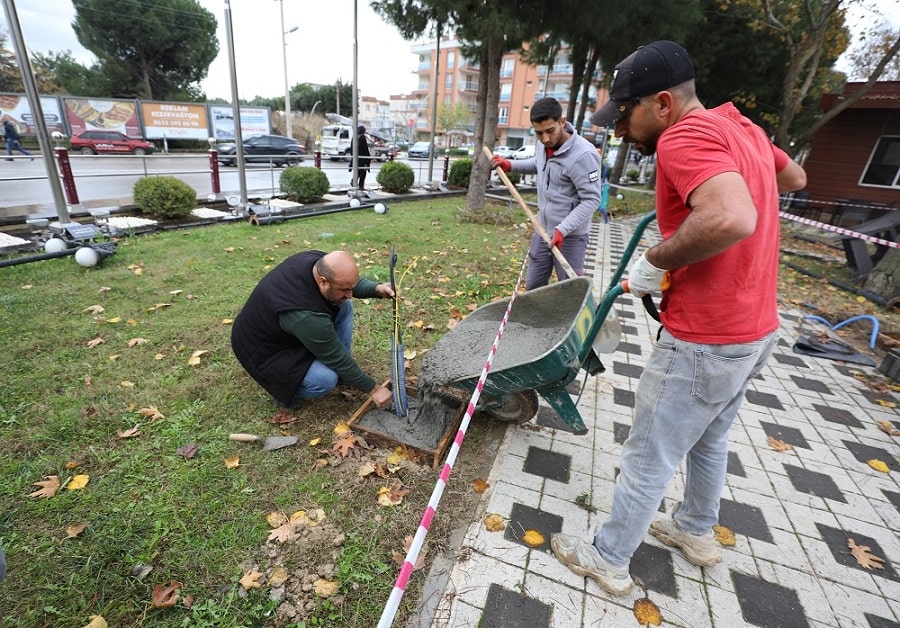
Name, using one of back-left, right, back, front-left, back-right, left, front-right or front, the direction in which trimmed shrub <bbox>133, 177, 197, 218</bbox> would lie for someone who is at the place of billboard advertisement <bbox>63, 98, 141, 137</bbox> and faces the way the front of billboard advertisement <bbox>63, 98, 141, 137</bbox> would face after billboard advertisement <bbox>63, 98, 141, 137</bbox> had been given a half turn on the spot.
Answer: back

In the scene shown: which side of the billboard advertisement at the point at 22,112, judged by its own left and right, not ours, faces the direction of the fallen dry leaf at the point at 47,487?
front

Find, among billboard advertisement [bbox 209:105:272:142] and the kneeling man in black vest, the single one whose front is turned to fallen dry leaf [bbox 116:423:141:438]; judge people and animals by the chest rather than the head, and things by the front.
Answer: the billboard advertisement

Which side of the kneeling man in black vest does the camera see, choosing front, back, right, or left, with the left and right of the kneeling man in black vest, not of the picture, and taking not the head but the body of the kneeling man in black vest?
right

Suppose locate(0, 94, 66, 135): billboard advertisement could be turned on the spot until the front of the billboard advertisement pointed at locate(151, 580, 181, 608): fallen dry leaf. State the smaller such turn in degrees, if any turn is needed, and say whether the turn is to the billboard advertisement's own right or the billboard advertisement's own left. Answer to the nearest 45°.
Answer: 0° — it already faces it

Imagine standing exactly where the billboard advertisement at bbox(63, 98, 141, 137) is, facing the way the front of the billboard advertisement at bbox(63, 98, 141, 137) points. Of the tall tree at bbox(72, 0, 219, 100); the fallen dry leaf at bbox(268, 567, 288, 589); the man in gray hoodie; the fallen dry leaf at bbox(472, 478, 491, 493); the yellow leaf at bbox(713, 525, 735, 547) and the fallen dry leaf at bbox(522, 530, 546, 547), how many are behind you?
1

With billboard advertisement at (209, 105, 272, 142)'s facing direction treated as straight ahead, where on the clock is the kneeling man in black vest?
The kneeling man in black vest is roughly at 12 o'clock from the billboard advertisement.

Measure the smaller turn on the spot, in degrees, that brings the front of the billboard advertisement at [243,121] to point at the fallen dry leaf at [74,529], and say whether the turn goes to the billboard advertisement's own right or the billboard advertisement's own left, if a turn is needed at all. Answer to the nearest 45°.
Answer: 0° — it already faces it

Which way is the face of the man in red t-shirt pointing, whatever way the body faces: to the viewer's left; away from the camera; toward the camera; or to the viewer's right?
to the viewer's left

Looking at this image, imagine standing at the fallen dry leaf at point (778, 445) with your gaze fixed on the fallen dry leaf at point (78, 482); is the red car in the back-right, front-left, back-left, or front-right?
front-right

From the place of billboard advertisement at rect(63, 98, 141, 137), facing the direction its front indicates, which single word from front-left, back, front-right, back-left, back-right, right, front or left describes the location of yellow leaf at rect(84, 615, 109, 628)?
front

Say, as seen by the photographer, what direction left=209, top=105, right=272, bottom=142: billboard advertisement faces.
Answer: facing the viewer
